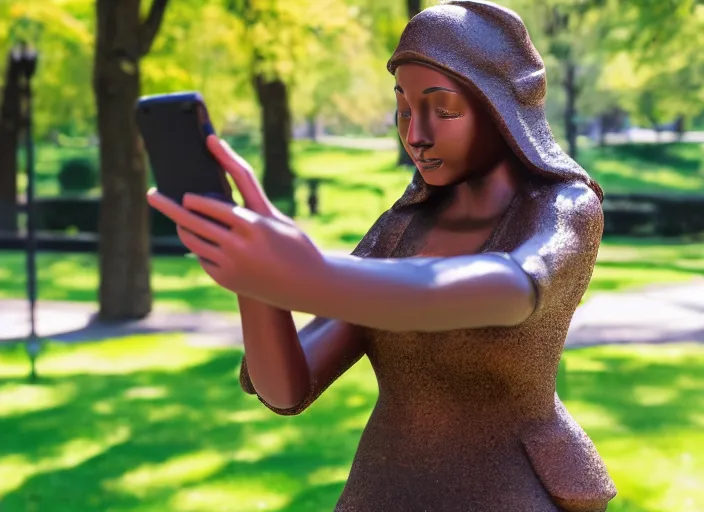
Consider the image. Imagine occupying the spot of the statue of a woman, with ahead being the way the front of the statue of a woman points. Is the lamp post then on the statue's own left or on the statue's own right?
on the statue's own right

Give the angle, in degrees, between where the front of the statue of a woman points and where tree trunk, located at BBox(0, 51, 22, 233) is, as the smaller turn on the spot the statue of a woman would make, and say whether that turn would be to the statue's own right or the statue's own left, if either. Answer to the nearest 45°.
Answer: approximately 90° to the statue's own right

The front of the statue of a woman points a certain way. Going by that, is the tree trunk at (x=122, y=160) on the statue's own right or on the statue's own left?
on the statue's own right

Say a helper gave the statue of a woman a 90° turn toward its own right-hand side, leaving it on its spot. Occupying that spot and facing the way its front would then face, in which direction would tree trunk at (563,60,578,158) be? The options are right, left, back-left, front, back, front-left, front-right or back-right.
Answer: front-right

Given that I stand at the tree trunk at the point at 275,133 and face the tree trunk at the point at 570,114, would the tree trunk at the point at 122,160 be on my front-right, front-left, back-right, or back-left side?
back-right

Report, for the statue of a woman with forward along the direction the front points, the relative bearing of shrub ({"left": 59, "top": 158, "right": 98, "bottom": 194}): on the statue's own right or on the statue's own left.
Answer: on the statue's own right

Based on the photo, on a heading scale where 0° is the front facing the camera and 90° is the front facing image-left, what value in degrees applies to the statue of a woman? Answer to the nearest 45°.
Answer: approximately 45°

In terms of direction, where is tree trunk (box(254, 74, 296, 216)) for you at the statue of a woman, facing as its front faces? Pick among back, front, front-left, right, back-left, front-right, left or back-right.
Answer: back-right
